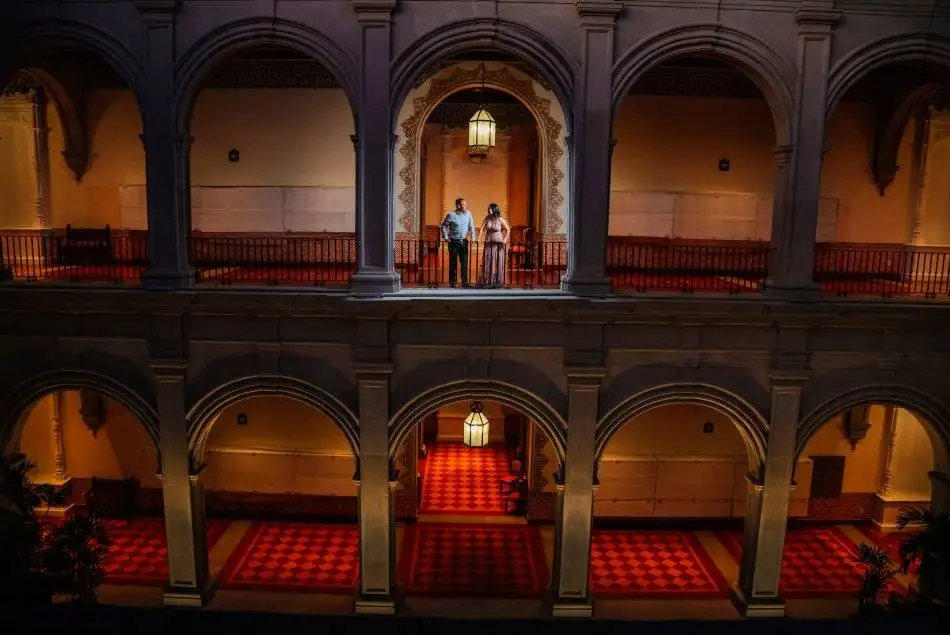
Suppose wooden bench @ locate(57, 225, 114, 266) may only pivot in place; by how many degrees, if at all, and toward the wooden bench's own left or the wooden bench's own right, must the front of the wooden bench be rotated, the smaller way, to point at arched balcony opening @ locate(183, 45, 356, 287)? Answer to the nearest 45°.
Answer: approximately 90° to the wooden bench's own left

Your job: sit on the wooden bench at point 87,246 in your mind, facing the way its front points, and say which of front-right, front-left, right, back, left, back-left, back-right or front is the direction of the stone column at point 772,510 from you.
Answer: front-left

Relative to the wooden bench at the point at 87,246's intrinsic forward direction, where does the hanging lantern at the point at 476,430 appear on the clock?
The hanging lantern is roughly at 10 o'clock from the wooden bench.

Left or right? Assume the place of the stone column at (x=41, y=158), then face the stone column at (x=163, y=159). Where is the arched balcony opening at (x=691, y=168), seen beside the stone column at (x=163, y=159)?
left

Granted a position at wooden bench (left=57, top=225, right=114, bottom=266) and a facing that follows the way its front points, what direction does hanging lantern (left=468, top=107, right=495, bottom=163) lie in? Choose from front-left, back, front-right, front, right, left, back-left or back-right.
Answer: front-left

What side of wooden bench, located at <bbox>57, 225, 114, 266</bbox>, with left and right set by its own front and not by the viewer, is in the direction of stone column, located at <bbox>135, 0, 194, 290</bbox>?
front

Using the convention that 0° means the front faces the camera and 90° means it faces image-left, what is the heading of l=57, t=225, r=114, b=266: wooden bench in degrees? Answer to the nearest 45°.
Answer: approximately 0°

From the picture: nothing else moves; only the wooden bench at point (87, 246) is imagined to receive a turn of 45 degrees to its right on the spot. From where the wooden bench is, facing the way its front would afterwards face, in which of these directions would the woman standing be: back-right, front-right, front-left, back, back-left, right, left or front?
left

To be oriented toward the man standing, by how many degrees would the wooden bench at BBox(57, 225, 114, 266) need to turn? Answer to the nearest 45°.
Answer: approximately 45° to its left

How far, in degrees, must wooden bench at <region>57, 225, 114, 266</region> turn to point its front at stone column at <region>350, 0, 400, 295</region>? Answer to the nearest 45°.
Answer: approximately 45° to its left
